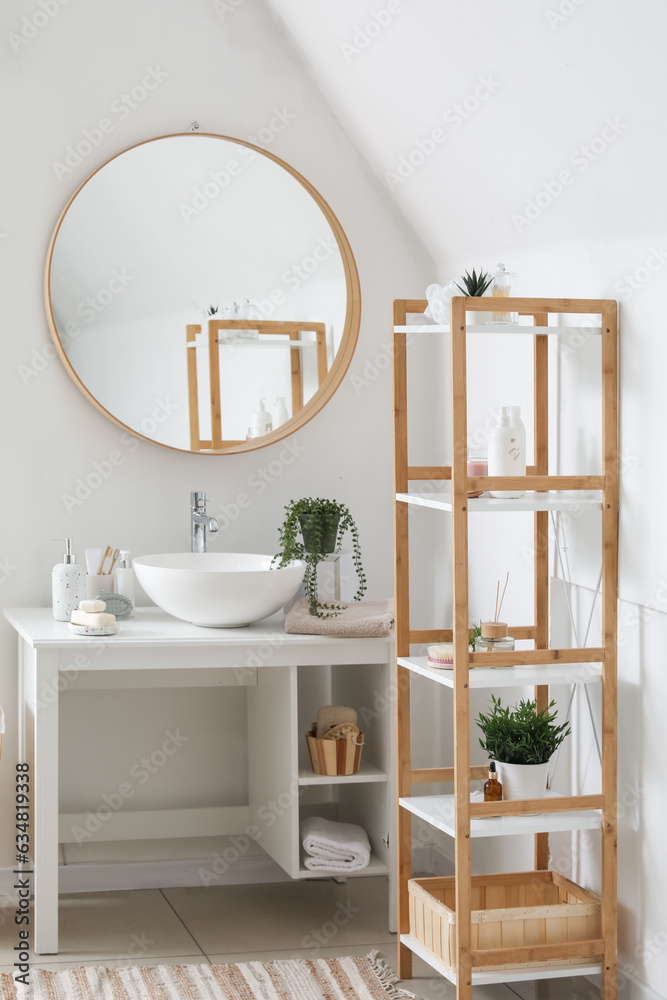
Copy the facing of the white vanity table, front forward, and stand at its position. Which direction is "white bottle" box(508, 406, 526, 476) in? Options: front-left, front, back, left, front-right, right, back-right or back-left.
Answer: front-left

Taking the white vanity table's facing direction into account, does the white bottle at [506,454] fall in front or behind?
in front

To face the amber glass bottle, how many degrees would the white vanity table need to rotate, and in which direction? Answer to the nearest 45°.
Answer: approximately 45° to its left

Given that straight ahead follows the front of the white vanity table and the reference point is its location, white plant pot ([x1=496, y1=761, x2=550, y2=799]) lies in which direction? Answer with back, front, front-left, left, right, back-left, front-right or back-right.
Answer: front-left

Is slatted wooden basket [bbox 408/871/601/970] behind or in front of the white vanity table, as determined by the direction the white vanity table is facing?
in front

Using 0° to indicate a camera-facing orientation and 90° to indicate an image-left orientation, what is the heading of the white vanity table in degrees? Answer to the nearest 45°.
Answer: approximately 0°
